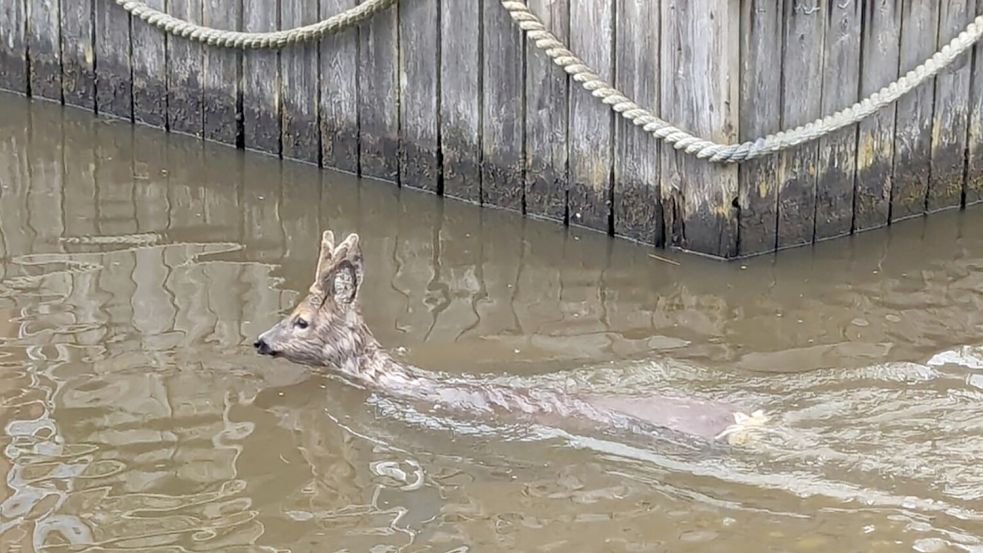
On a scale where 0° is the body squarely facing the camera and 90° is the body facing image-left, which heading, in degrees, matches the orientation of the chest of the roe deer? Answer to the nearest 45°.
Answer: approximately 90°

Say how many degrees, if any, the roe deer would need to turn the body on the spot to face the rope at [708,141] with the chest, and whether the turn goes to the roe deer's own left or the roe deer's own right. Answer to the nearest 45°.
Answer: approximately 135° to the roe deer's own right

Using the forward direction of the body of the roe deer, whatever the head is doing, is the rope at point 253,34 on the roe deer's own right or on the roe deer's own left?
on the roe deer's own right
